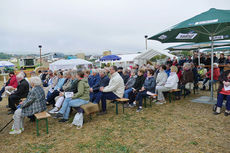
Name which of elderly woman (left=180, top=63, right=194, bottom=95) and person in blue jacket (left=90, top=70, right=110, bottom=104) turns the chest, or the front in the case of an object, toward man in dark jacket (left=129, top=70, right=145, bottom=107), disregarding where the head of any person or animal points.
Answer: the elderly woman

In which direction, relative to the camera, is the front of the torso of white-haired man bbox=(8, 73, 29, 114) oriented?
to the viewer's left

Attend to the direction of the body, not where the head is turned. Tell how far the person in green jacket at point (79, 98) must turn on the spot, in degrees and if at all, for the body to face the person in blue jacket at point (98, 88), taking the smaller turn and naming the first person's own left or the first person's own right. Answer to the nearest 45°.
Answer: approximately 135° to the first person's own right

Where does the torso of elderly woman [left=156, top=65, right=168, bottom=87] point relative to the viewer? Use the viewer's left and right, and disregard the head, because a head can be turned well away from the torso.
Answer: facing to the left of the viewer

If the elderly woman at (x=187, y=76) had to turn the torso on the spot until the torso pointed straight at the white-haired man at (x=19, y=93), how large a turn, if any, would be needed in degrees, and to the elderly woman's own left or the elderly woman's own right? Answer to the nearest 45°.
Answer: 0° — they already face them

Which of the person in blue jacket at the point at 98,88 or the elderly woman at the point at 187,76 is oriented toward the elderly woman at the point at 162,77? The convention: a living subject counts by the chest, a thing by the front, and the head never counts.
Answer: the elderly woman at the point at 187,76

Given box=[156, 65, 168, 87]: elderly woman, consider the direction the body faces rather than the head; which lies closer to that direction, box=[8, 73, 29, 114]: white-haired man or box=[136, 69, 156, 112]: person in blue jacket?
the white-haired man

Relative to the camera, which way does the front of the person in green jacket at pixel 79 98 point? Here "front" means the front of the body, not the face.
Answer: to the viewer's left

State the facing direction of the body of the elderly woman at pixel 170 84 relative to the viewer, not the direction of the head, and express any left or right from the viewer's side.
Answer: facing to the left of the viewer

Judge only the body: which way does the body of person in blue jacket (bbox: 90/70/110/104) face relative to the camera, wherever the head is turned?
to the viewer's left
